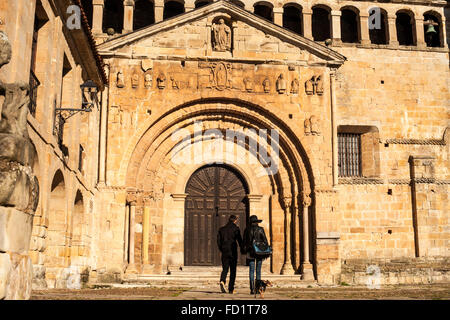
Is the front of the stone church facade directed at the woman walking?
yes

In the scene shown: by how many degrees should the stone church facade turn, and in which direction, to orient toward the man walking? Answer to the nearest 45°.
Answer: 0° — it already faces them

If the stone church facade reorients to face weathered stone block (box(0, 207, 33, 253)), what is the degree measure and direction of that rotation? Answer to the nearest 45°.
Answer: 0° — it already faces it

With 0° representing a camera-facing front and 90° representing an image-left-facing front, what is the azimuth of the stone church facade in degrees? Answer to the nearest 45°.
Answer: approximately 0°
